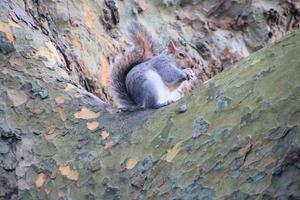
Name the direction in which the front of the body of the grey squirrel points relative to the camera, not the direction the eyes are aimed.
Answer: to the viewer's right
